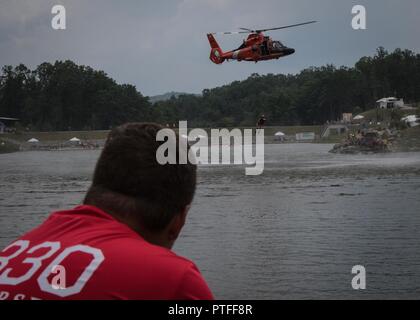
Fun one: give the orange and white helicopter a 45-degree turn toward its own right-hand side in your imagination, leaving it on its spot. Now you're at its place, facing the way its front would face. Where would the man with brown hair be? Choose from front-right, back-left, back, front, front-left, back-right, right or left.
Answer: front-right

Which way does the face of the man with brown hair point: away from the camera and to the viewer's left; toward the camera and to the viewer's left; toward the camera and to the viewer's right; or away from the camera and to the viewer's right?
away from the camera and to the viewer's right

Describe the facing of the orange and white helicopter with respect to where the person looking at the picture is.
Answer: facing to the right of the viewer
